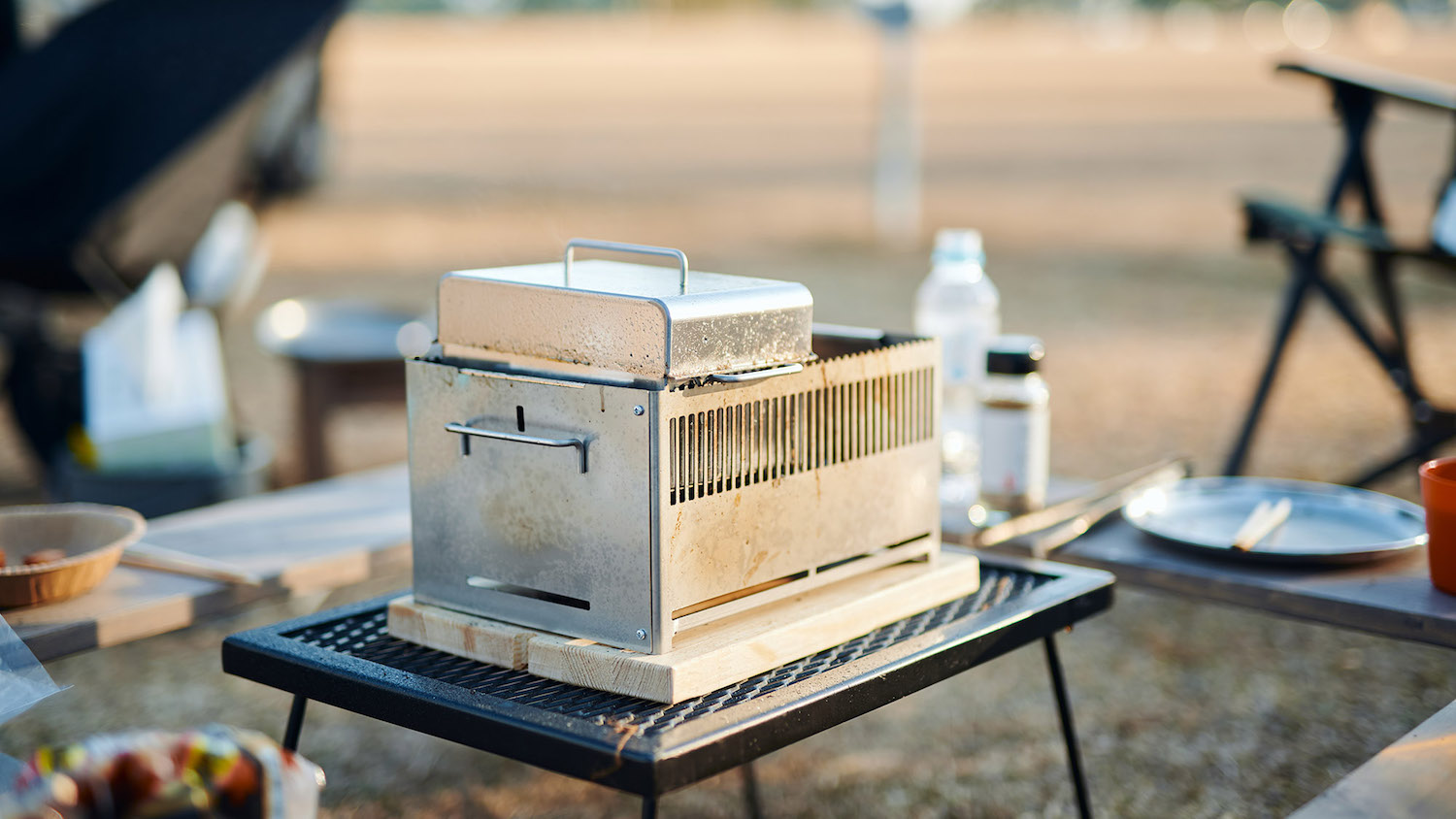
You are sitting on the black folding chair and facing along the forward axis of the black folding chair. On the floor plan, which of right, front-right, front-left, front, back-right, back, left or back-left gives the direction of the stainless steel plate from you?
left

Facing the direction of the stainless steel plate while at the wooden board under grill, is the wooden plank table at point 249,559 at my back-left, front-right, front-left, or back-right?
back-left

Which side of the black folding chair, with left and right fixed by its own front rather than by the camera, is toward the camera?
left

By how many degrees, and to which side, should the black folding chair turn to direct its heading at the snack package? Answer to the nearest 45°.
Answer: approximately 90° to its left

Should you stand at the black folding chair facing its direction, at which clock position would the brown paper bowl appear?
The brown paper bowl is roughly at 10 o'clock from the black folding chair.

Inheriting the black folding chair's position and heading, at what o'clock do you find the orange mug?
The orange mug is roughly at 9 o'clock from the black folding chair.

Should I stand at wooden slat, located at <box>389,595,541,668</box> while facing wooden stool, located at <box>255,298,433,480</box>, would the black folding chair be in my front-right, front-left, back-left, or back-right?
front-right

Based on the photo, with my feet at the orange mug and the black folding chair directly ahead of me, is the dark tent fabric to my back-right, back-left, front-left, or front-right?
front-left

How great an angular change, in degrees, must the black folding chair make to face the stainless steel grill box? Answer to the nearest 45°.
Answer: approximately 90° to its left

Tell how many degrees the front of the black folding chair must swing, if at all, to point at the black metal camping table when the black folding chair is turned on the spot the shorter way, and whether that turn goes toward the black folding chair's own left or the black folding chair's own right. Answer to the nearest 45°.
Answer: approximately 90° to the black folding chair's own left

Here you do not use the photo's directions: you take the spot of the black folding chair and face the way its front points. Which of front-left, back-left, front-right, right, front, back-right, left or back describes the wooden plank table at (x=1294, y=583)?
left

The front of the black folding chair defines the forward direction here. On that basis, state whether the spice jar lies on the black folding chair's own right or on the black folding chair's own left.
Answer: on the black folding chair's own left
